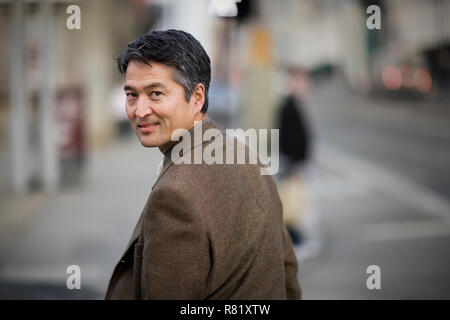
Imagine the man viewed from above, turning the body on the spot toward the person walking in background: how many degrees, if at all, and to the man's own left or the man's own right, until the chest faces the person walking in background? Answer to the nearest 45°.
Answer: approximately 45° to the man's own right

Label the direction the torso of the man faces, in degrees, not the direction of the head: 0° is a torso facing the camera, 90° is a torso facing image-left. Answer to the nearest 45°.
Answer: approximately 135°
